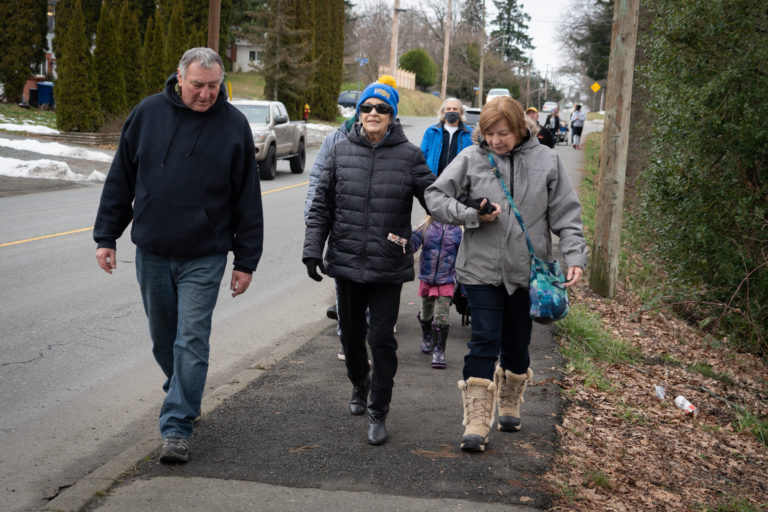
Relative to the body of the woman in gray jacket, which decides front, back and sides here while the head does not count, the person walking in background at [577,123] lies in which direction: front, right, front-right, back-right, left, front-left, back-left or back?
back

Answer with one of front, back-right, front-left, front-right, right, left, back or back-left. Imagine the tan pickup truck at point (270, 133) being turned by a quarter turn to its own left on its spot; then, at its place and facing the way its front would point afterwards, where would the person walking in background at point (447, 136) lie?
front-right

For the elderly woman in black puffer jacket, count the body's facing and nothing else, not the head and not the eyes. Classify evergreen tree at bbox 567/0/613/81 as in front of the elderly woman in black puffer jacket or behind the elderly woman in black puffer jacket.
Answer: behind

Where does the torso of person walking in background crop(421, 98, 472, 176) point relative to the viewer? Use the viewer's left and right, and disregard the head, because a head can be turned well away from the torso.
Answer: facing the viewer

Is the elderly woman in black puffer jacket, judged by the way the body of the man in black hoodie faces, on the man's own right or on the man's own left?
on the man's own left

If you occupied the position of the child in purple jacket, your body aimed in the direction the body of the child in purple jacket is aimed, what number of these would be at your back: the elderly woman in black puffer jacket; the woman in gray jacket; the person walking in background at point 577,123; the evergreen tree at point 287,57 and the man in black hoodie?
2

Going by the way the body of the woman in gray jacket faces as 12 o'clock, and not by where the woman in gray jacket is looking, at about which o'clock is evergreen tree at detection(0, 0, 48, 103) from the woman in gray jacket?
The evergreen tree is roughly at 5 o'clock from the woman in gray jacket.

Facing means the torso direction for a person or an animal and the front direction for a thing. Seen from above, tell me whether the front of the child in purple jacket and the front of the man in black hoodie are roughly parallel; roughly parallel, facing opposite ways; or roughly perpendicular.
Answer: roughly parallel

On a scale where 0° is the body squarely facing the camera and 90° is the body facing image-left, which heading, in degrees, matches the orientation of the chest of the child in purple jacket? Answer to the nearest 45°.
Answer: approximately 0°

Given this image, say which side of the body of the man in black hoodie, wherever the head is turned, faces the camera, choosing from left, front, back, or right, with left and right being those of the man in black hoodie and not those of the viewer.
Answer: front

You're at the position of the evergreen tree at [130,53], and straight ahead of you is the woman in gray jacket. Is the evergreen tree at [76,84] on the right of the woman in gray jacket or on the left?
right

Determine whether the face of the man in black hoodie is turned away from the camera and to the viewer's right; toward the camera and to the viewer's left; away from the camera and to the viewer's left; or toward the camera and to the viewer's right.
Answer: toward the camera and to the viewer's right

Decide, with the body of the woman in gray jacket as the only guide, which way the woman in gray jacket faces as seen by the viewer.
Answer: toward the camera

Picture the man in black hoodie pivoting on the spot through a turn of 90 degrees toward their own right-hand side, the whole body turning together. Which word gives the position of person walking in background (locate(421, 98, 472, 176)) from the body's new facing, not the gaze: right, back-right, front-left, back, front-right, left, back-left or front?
back-right

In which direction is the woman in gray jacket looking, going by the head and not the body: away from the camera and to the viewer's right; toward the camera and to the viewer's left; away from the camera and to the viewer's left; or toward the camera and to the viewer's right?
toward the camera and to the viewer's left

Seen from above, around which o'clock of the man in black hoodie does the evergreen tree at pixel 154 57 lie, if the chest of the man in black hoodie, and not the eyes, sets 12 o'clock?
The evergreen tree is roughly at 6 o'clock from the man in black hoodie.
